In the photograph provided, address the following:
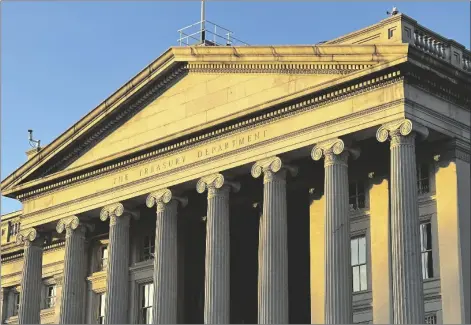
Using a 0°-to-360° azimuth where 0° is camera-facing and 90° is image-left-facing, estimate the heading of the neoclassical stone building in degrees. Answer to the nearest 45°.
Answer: approximately 45°
